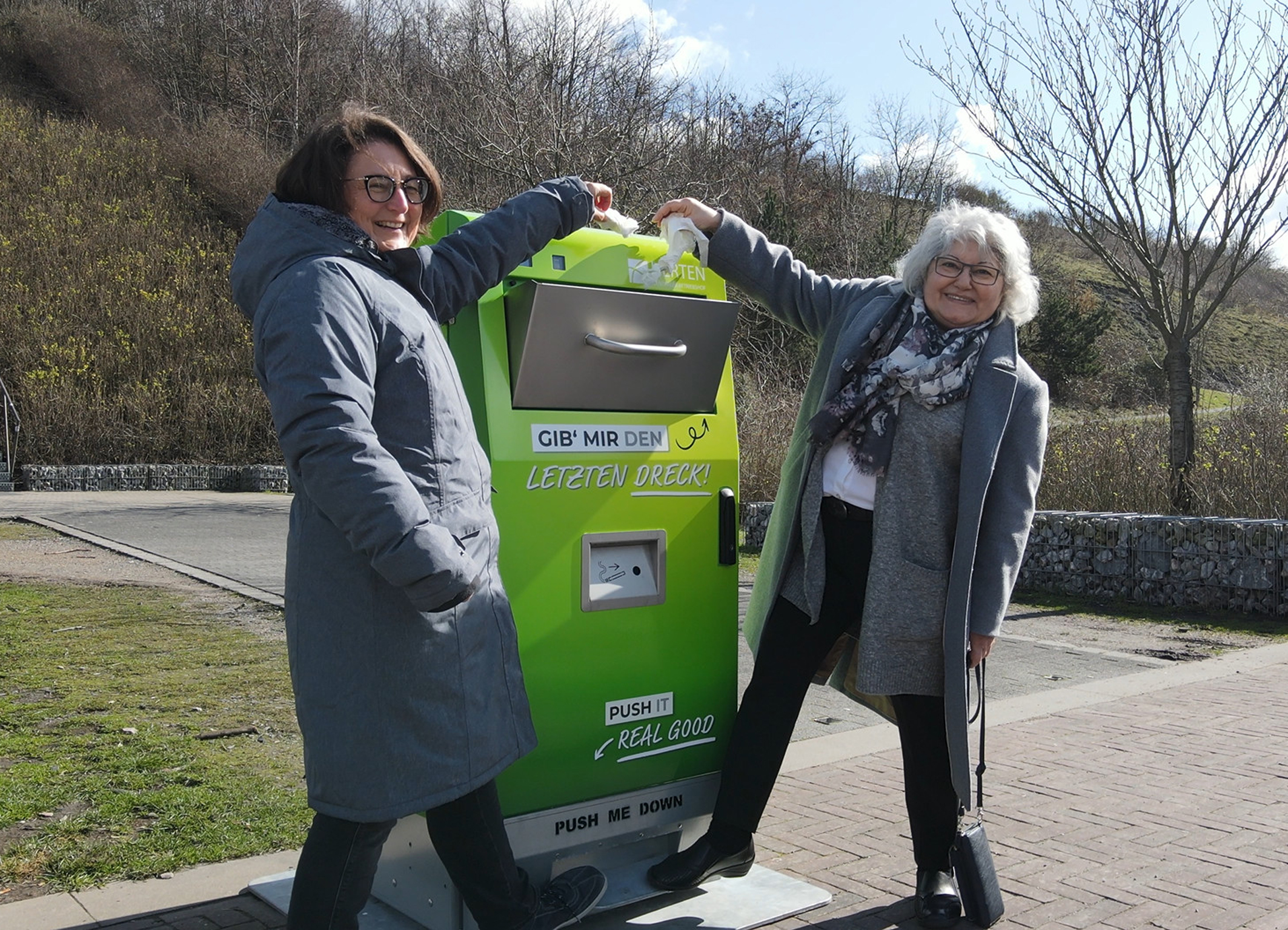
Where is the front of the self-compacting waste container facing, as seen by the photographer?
facing the viewer and to the right of the viewer

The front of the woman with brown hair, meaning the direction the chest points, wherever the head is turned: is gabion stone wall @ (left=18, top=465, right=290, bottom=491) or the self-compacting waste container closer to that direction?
the self-compacting waste container

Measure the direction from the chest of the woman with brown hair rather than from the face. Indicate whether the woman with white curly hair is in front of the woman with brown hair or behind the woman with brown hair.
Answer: in front

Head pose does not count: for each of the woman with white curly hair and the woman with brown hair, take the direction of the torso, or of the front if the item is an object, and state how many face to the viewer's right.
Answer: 1

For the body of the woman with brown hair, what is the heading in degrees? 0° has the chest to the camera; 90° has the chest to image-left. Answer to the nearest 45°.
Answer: approximately 270°

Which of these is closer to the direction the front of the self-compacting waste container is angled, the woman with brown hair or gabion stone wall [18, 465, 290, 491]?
the woman with brown hair

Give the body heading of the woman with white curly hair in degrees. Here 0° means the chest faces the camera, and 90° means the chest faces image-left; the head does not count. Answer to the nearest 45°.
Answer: approximately 45°

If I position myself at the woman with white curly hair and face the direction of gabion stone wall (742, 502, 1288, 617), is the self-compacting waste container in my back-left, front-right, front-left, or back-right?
back-left

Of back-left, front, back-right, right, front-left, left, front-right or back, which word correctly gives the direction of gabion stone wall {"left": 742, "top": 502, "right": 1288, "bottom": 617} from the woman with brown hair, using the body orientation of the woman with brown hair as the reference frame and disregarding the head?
front-left

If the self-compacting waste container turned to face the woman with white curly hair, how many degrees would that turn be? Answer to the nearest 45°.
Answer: approximately 45° to its left
